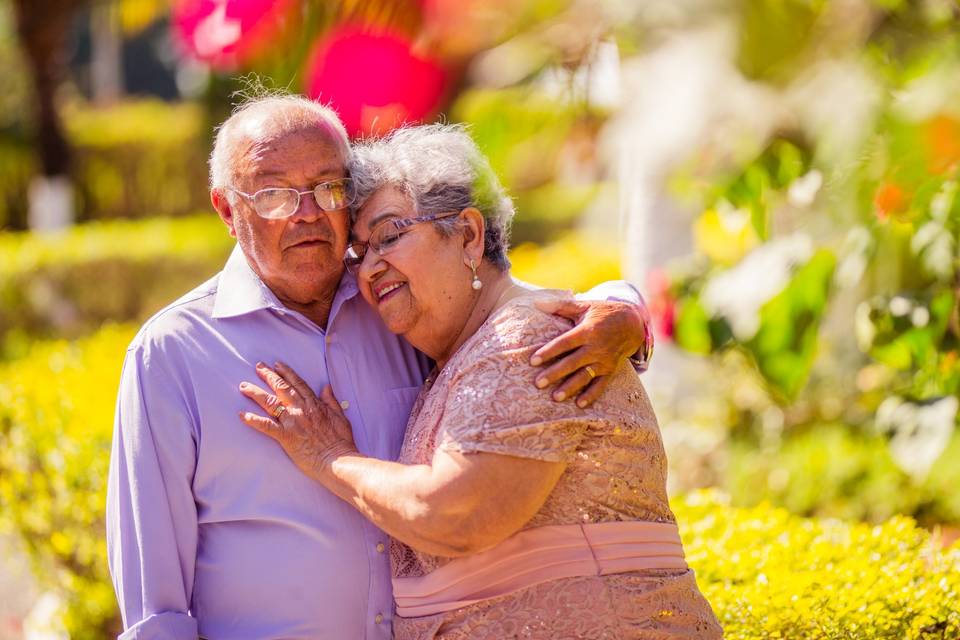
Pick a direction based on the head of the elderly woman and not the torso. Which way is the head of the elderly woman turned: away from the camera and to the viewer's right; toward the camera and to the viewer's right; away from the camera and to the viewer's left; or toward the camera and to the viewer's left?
toward the camera and to the viewer's left

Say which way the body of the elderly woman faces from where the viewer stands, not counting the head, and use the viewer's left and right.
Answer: facing to the left of the viewer

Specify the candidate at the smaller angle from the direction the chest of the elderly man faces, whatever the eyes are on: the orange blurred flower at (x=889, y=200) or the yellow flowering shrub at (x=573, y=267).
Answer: the orange blurred flower

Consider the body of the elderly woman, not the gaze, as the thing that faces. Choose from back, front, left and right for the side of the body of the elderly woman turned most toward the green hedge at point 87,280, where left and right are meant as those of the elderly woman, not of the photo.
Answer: right

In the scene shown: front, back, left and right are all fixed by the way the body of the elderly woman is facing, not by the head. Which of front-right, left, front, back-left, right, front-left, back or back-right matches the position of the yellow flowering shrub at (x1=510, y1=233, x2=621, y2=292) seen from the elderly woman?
right

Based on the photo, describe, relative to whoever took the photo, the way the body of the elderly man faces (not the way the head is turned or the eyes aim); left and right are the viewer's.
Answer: facing the viewer and to the right of the viewer

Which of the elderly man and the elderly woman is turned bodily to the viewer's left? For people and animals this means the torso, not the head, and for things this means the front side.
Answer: the elderly woman

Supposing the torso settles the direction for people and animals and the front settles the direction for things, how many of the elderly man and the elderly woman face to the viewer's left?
1
